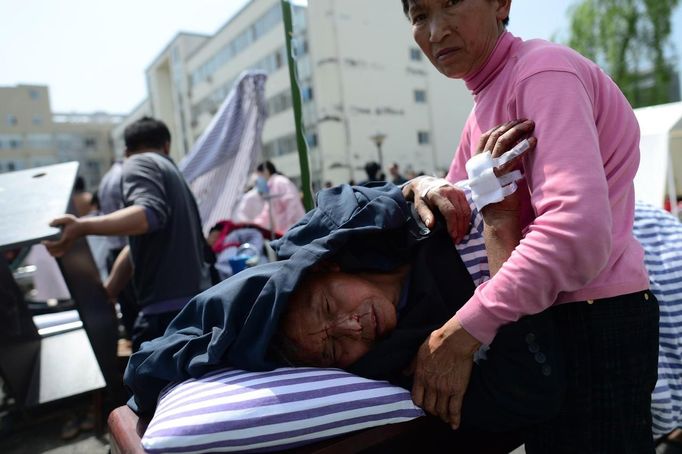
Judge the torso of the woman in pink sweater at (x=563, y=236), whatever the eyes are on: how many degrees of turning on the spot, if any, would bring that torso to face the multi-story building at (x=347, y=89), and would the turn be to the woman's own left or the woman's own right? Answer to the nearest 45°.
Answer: approximately 135° to the woman's own right

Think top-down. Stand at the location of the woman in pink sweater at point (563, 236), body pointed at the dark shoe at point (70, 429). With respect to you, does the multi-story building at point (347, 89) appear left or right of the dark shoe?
right

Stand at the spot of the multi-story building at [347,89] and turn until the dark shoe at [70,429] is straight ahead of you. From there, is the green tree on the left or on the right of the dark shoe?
left

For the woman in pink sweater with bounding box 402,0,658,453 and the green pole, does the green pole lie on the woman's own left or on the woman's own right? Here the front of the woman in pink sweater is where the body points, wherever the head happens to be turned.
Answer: on the woman's own right

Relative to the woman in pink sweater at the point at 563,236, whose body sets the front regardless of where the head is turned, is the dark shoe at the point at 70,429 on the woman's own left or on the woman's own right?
on the woman's own right

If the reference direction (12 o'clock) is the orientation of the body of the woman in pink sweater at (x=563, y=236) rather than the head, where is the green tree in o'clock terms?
The green tree is roughly at 5 o'clock from the woman in pink sweater.

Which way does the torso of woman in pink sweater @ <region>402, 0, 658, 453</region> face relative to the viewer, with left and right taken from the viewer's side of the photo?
facing the viewer and to the left of the viewer

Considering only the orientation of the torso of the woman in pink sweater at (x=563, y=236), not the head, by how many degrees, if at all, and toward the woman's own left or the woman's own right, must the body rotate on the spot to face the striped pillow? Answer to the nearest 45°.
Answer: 0° — they already face it

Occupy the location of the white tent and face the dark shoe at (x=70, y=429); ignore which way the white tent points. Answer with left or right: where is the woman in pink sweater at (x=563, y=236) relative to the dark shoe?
left

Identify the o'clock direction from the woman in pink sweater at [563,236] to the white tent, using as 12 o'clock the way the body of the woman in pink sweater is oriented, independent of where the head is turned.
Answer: The white tent is roughly at 5 o'clock from the woman in pink sweater.
